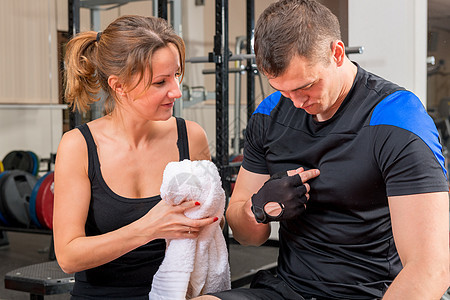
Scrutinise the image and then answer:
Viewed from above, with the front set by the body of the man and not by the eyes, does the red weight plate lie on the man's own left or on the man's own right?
on the man's own right

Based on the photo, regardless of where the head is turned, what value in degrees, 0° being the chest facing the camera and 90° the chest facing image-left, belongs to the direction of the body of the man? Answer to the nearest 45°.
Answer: approximately 45°

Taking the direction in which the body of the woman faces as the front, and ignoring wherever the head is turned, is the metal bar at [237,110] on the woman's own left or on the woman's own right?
on the woman's own left

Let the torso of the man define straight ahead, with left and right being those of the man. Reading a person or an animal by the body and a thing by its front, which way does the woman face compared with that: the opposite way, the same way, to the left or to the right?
to the left

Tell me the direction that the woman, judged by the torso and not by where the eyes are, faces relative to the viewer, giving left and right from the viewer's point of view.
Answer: facing the viewer and to the right of the viewer

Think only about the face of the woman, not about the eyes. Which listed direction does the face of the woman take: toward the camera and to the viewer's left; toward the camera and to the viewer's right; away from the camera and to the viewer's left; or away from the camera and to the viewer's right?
toward the camera and to the viewer's right

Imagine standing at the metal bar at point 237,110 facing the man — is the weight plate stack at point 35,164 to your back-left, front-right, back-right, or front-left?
back-right

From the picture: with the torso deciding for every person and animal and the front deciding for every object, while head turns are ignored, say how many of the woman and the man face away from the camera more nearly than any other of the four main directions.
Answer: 0

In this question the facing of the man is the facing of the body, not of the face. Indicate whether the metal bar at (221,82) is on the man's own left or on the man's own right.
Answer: on the man's own right

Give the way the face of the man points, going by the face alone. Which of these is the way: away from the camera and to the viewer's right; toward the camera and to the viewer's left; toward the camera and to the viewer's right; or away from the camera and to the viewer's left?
toward the camera and to the viewer's left

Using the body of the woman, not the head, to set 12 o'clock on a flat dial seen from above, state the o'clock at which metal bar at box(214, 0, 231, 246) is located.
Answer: The metal bar is roughly at 8 o'clock from the woman.

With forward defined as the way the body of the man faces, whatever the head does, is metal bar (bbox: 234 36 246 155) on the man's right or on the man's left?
on the man's right
